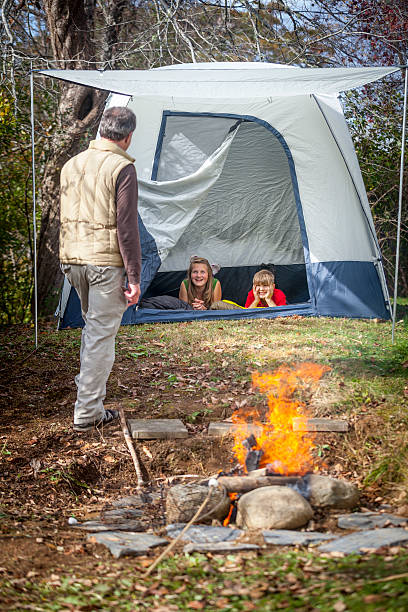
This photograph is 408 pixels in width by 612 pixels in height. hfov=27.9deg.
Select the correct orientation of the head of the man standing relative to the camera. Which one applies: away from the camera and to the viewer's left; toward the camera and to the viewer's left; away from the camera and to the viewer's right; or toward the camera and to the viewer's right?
away from the camera and to the viewer's right

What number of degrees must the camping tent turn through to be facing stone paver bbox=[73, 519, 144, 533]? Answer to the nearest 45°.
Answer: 0° — it already faces it

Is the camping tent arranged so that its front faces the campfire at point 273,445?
yes

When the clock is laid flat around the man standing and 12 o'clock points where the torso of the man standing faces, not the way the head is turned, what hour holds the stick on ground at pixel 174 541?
The stick on ground is roughly at 4 o'clock from the man standing.

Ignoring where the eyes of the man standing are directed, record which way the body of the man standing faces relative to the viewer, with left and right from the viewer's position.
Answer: facing away from the viewer and to the right of the viewer

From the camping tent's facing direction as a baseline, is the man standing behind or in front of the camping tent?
in front

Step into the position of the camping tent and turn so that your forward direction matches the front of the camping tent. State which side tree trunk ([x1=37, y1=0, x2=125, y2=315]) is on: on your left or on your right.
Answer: on your right

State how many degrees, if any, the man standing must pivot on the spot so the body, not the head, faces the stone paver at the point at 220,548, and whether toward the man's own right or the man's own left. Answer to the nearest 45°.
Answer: approximately 135° to the man's own right

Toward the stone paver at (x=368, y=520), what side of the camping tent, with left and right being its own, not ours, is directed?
front

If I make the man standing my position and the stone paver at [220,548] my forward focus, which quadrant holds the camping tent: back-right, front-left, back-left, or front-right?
back-left

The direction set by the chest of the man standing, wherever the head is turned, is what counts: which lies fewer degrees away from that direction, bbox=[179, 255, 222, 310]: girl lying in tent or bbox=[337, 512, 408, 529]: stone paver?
the girl lying in tent

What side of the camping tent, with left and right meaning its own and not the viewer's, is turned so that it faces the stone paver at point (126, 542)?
front

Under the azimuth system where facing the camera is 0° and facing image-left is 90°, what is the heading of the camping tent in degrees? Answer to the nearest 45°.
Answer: approximately 0°

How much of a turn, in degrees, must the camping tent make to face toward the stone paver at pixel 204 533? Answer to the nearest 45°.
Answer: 0° — it already faces it

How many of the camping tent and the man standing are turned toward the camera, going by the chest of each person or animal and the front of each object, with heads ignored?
1

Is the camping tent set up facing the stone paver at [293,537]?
yes
